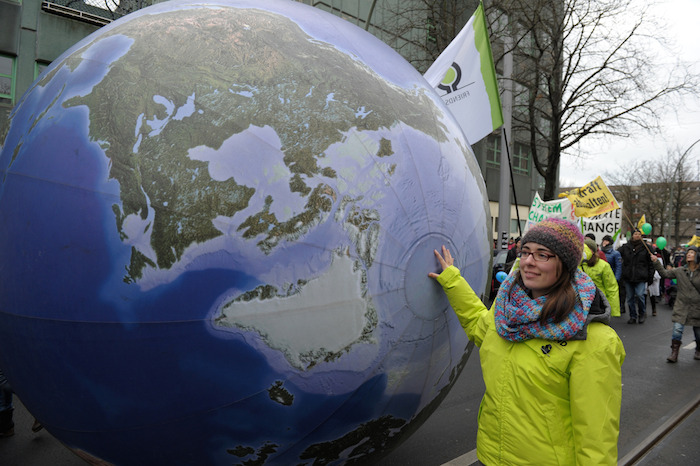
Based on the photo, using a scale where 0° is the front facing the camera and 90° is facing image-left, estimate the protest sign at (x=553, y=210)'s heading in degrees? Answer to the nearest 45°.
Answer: approximately 0°

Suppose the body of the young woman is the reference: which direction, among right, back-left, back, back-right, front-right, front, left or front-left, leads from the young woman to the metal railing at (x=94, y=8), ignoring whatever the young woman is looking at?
right

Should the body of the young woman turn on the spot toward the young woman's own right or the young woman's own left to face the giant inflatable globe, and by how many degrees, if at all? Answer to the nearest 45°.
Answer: approximately 45° to the young woman's own right

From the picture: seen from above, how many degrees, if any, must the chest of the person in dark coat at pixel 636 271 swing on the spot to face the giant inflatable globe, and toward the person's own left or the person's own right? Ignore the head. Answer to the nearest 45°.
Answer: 0° — they already face it

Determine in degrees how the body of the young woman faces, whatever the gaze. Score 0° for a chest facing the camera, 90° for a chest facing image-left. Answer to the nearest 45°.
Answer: approximately 45°
